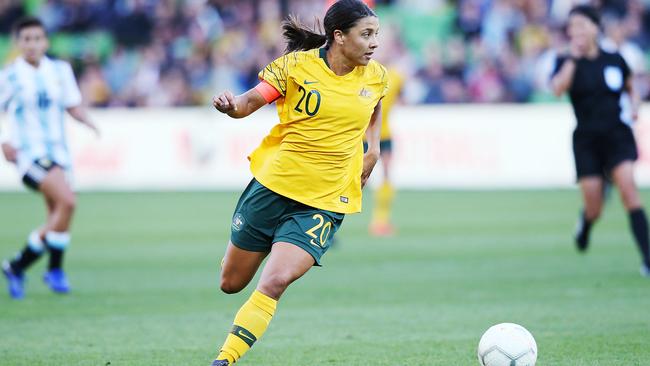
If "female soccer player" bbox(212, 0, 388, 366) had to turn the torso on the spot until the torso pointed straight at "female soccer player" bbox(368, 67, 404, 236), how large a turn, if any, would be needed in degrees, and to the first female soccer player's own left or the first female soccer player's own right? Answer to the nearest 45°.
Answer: approximately 135° to the first female soccer player's own left

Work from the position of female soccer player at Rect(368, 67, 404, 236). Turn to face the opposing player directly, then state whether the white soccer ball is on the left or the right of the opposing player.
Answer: left

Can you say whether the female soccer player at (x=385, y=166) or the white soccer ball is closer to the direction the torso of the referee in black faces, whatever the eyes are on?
the white soccer ball

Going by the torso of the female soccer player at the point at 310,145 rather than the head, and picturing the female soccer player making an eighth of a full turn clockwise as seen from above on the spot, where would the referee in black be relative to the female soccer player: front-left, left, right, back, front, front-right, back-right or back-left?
back-left

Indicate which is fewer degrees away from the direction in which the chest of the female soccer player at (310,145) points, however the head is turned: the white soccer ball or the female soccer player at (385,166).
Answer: the white soccer ball

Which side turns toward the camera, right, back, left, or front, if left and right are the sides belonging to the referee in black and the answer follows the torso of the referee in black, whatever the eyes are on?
front

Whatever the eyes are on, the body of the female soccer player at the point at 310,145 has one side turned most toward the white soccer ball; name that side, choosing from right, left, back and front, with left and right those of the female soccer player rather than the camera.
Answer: left

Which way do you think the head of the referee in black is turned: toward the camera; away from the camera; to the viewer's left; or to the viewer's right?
toward the camera

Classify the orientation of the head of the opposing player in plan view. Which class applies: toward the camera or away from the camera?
toward the camera

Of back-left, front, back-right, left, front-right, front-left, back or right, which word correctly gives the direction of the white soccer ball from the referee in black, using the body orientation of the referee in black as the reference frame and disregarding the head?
front
